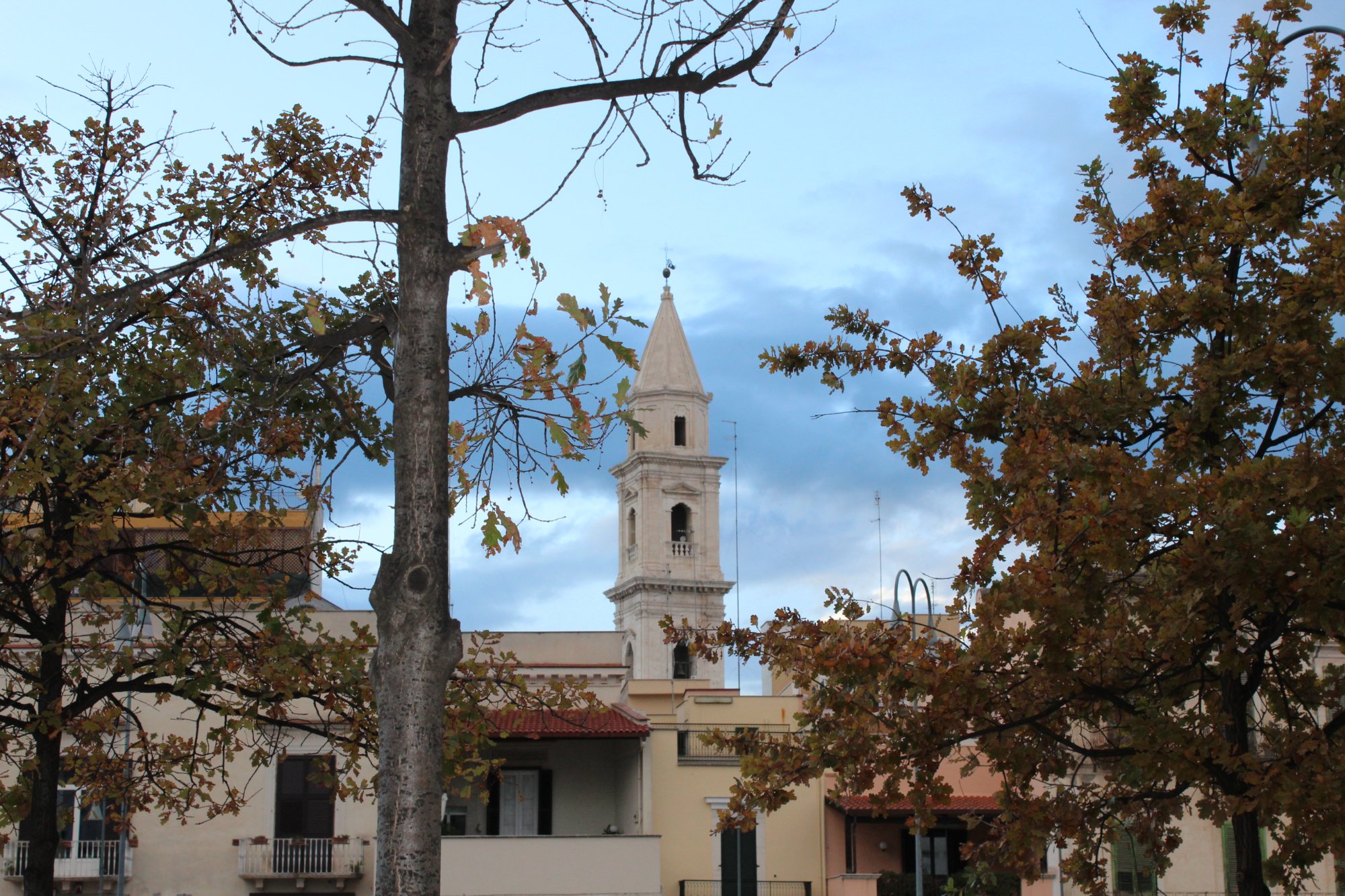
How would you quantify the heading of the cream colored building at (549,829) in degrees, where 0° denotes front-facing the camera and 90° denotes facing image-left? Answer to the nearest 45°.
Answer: approximately 0°

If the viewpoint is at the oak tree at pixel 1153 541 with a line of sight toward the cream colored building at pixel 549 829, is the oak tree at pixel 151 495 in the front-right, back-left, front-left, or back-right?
front-left

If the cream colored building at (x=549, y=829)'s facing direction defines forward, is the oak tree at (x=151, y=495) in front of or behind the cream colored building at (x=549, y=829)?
in front

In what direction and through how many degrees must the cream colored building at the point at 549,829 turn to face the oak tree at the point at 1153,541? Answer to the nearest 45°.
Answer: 0° — it already faces it
